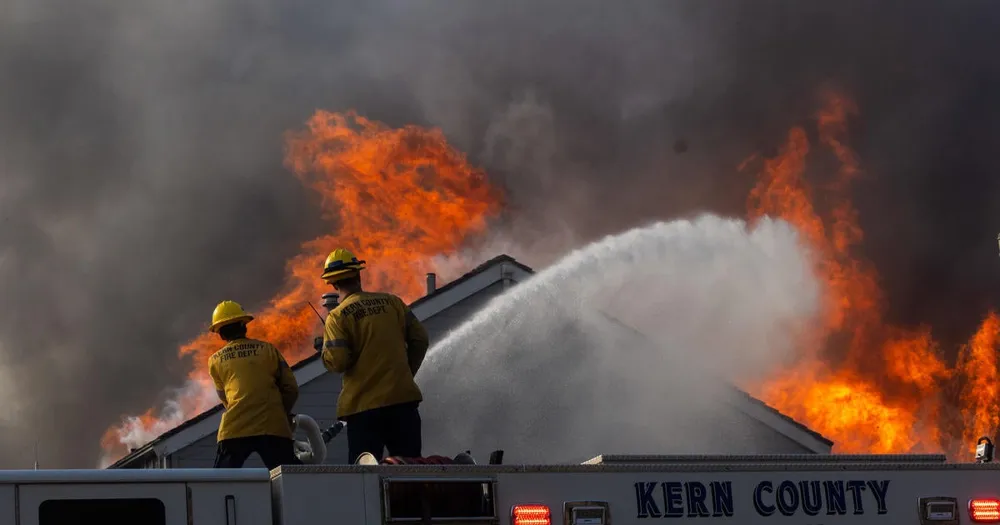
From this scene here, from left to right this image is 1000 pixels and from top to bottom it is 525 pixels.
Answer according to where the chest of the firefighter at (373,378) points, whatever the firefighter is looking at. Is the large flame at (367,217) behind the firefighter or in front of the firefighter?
in front

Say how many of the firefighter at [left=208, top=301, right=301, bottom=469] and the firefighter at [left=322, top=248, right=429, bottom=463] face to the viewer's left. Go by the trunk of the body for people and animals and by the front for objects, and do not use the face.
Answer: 0

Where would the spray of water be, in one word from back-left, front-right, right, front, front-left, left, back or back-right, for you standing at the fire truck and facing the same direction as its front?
right

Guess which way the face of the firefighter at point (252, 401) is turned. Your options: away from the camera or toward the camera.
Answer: away from the camera

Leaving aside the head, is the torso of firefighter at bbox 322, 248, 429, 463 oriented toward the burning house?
yes

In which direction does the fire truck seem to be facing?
to the viewer's left

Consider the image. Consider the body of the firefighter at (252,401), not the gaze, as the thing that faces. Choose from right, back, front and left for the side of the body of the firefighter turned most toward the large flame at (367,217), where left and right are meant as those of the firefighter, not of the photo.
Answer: front

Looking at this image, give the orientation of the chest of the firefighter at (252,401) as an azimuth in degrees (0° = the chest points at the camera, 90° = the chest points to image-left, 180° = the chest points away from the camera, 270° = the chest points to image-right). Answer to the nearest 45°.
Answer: approximately 180°

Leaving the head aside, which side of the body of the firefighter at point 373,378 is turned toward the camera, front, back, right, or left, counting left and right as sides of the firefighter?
back

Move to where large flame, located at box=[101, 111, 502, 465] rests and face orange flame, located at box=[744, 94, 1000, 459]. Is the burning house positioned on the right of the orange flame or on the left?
right
